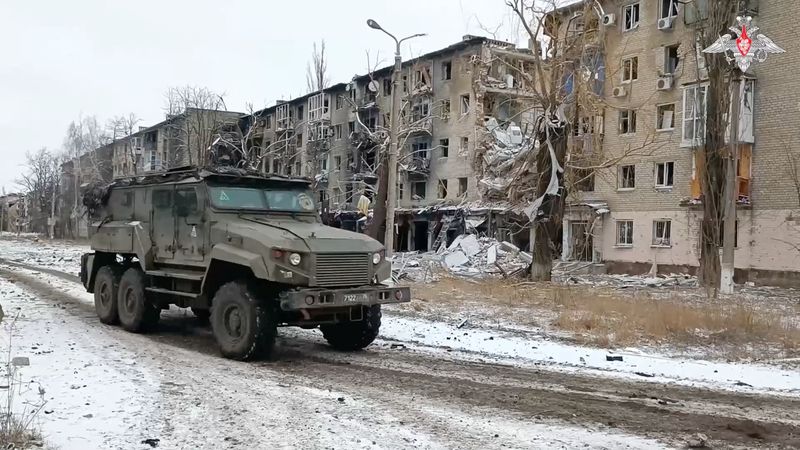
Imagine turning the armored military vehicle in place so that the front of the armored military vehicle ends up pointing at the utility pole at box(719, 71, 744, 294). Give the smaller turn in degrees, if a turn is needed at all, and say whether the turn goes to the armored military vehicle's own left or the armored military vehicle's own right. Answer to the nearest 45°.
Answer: approximately 90° to the armored military vehicle's own left

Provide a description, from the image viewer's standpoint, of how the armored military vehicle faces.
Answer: facing the viewer and to the right of the viewer

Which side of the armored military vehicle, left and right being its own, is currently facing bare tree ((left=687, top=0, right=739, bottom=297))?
left

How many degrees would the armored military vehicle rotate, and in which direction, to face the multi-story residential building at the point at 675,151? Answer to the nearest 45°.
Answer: approximately 90° to its left

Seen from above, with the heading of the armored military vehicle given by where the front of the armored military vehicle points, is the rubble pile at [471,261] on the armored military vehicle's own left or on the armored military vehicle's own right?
on the armored military vehicle's own left

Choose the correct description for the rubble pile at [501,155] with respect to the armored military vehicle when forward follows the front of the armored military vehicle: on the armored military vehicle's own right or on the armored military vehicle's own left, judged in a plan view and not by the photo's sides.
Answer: on the armored military vehicle's own left
